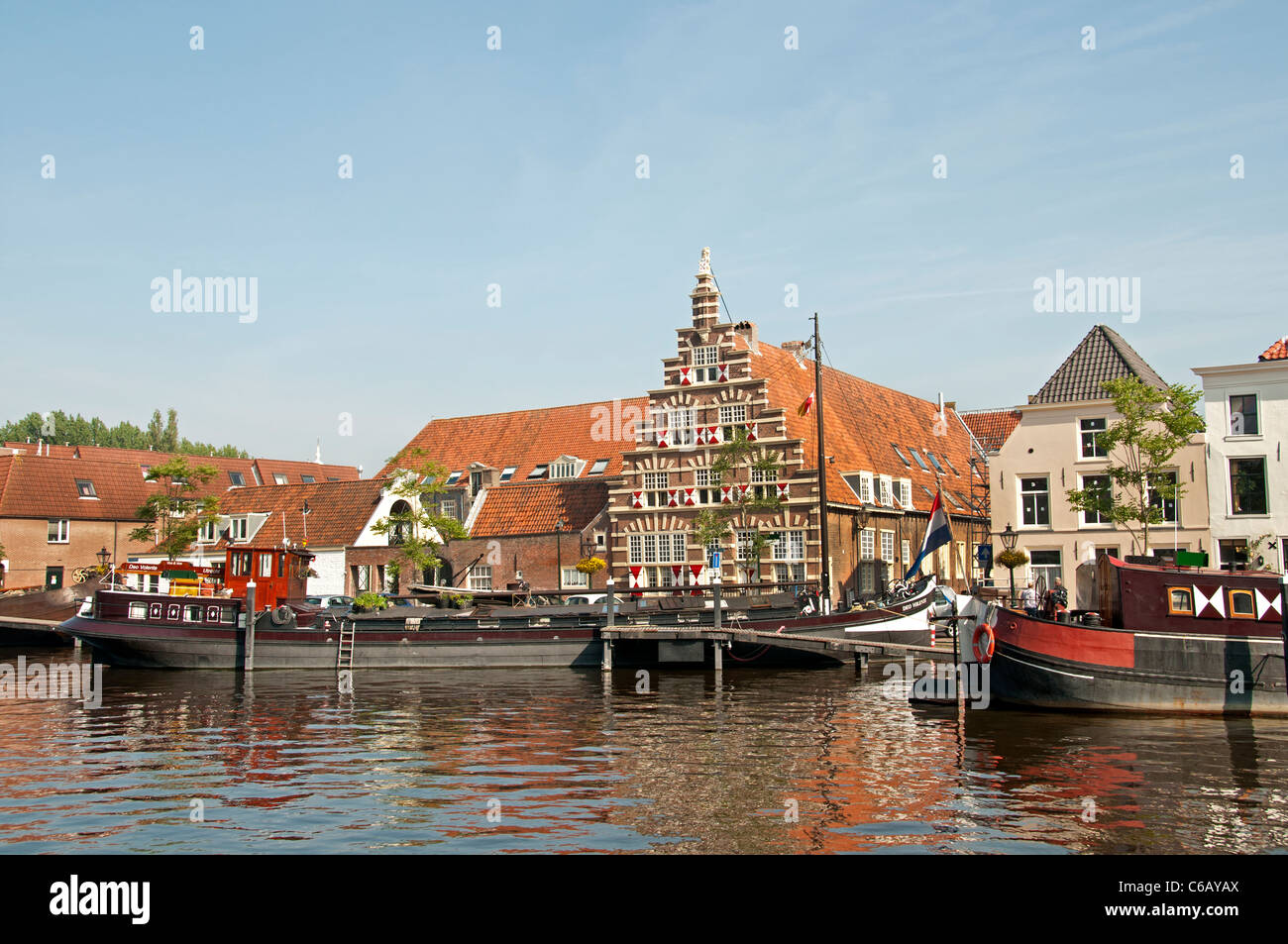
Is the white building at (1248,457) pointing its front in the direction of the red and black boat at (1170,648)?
yes

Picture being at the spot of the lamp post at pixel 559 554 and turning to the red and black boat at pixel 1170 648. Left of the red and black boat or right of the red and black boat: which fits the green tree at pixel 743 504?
left

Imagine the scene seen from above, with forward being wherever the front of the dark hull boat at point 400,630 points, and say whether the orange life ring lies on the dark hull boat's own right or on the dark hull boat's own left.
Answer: on the dark hull boat's own right

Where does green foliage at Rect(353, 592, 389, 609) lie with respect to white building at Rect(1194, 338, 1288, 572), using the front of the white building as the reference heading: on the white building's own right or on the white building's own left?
on the white building's own right

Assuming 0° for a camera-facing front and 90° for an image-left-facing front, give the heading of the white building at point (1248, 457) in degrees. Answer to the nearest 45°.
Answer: approximately 0°

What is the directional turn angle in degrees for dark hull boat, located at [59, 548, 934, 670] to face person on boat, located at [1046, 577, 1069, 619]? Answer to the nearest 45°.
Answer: approximately 45° to its right

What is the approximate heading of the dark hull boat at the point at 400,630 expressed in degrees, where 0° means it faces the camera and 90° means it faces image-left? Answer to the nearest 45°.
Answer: approximately 270°

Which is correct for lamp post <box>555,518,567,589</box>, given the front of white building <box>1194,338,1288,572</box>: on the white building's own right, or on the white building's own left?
on the white building's own right

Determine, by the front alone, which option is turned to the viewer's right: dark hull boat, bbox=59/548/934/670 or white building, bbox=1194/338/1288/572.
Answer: the dark hull boat

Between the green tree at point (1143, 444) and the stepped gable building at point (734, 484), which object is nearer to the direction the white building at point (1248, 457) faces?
the green tree

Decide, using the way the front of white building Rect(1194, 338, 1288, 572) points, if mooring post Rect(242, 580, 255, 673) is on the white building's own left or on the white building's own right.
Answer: on the white building's own right

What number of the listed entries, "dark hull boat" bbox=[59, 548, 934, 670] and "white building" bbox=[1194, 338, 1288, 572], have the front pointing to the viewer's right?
1
